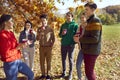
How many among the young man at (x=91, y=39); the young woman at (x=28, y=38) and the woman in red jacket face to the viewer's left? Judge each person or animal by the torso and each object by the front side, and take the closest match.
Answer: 1

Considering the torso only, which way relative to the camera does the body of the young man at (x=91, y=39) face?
to the viewer's left

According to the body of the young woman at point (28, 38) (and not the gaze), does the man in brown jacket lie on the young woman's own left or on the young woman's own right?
on the young woman's own left

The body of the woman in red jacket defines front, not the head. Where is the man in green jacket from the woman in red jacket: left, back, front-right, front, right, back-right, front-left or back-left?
front-left

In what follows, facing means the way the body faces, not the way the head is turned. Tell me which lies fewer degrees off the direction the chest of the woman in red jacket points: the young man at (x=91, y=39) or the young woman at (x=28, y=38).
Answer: the young man

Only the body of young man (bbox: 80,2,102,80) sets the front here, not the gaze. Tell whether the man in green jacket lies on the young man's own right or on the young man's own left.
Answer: on the young man's own right

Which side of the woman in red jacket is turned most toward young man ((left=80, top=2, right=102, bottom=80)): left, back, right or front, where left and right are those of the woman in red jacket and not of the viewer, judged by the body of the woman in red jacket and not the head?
front

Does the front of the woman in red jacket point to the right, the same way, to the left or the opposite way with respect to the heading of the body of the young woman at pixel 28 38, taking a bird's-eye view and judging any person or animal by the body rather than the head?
to the left

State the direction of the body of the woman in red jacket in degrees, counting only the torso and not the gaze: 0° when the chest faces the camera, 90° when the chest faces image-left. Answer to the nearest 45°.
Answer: approximately 270°
